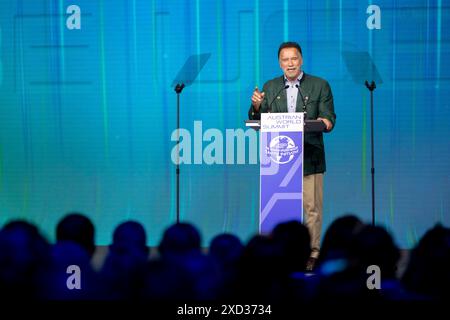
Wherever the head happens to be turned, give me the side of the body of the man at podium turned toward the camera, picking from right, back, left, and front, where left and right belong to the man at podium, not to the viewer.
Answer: front

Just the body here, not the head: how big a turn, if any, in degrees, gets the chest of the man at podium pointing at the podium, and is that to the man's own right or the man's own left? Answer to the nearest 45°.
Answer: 0° — they already face it

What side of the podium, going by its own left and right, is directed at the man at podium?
back

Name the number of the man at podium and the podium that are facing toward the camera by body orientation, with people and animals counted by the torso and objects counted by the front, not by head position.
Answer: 2

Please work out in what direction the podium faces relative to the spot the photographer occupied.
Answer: facing the viewer

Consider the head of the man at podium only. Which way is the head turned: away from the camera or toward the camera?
toward the camera
